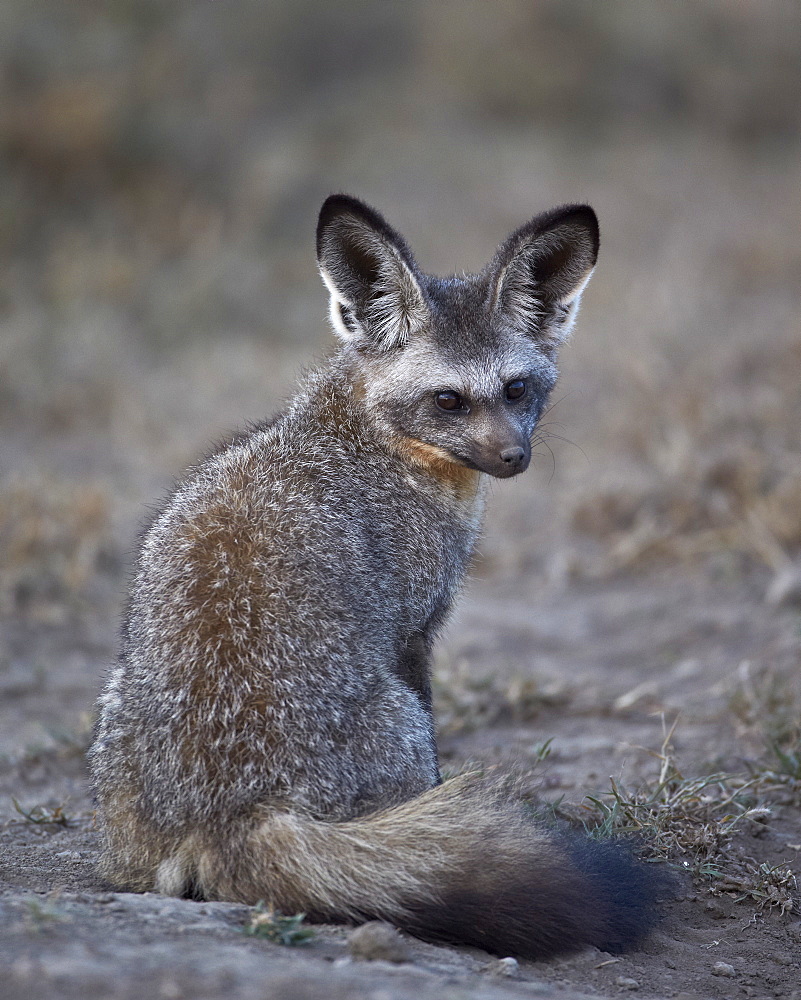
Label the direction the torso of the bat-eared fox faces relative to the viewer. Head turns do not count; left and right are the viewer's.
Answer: facing away from the viewer and to the right of the viewer

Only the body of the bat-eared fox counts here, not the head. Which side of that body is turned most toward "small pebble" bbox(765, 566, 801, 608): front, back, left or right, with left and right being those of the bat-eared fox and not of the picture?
front

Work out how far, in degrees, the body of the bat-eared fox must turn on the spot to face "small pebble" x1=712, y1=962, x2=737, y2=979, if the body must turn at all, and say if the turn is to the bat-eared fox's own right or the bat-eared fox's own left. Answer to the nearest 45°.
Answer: approximately 45° to the bat-eared fox's own right

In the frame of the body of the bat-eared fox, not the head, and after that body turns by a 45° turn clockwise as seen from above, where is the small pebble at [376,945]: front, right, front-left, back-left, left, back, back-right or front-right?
right

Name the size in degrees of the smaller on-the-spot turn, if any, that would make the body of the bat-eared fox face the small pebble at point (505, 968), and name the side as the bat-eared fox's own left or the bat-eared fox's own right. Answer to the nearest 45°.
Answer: approximately 90° to the bat-eared fox's own right
